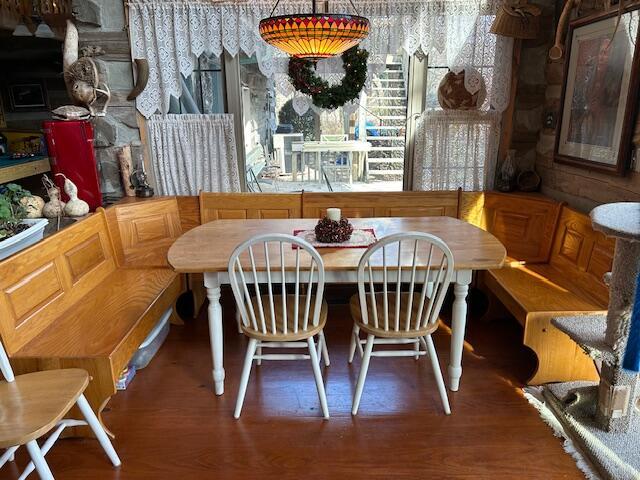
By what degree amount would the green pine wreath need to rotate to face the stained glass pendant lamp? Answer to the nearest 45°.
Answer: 0° — it already faces it

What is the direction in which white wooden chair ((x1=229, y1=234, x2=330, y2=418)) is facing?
away from the camera

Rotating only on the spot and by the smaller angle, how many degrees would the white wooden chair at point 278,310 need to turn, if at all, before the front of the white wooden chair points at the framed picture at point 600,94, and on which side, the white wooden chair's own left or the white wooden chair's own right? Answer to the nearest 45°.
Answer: approximately 90° to the white wooden chair's own right

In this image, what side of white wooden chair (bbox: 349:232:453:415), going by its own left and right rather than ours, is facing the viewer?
back

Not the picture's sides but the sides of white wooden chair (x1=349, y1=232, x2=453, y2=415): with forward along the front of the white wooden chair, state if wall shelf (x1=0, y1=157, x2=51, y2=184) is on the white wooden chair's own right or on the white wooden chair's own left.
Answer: on the white wooden chair's own left

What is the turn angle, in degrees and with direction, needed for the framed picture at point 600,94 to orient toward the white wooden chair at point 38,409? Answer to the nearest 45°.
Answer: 0° — it already faces it

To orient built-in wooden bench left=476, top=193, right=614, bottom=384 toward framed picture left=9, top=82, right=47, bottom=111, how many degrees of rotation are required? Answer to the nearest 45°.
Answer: approximately 45° to its right

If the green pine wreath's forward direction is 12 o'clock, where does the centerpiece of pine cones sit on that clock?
The centerpiece of pine cones is roughly at 12 o'clock from the green pine wreath.

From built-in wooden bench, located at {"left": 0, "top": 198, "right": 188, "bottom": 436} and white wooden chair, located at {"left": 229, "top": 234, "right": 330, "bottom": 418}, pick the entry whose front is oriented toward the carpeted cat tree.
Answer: the built-in wooden bench

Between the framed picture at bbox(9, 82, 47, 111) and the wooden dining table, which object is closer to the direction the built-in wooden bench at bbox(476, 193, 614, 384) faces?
the wooden dining table

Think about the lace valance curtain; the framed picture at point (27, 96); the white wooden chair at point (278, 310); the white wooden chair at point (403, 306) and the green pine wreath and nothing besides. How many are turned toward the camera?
3

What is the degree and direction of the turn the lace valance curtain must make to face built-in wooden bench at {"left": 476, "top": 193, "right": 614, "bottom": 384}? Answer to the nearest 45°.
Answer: approximately 45° to its left

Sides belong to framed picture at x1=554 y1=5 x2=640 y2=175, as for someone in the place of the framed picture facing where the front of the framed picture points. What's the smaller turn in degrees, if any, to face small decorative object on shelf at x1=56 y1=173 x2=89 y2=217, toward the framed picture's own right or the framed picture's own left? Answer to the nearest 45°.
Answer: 0° — it already faces it

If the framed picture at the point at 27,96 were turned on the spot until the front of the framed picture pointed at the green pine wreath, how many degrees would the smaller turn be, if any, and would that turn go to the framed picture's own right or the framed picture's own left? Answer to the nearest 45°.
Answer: approximately 45° to the framed picture's own left

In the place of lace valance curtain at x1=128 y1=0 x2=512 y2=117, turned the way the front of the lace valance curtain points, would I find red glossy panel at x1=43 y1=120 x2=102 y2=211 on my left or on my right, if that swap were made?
on my right
